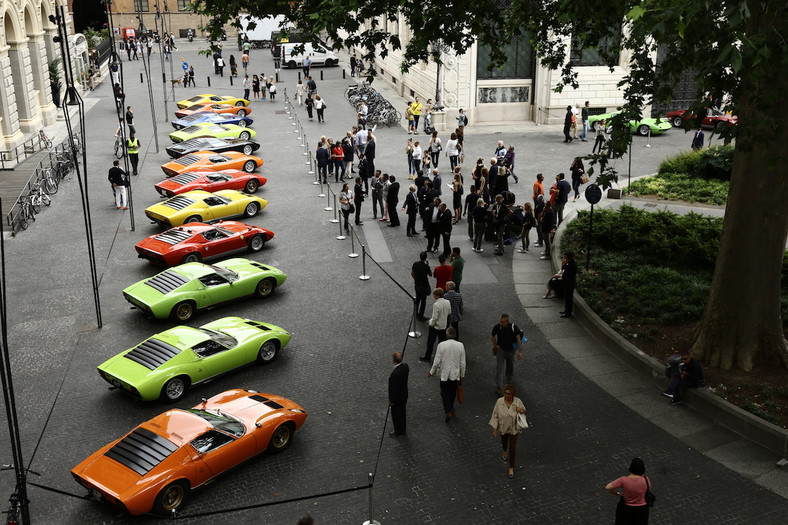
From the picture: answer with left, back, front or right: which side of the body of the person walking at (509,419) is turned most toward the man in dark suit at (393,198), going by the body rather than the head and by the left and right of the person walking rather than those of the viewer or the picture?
back

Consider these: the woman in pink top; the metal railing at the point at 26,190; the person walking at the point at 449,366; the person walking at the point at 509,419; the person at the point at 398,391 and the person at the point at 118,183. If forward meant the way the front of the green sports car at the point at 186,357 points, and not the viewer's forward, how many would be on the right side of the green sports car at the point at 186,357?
4

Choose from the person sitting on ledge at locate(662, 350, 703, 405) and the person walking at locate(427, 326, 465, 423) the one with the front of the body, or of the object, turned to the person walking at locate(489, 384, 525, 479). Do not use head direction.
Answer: the person sitting on ledge

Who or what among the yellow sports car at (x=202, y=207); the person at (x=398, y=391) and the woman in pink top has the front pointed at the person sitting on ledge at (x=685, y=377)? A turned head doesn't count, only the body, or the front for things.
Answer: the woman in pink top

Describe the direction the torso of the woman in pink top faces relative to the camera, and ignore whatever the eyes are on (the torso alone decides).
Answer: away from the camera

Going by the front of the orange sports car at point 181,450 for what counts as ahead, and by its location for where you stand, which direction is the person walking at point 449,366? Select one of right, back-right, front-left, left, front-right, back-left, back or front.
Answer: front-right

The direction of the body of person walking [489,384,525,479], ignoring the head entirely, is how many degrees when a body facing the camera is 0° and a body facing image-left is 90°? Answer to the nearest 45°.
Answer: approximately 0°

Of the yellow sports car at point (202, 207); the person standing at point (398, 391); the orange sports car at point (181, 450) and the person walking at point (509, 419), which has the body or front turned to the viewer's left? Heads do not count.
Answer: the person standing at point (398, 391)

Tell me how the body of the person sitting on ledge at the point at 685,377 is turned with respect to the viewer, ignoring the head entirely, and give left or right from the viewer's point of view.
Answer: facing the viewer and to the left of the viewer

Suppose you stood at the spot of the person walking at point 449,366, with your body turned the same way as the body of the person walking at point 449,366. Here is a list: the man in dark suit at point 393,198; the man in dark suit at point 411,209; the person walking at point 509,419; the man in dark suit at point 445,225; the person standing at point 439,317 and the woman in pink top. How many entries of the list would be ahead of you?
4

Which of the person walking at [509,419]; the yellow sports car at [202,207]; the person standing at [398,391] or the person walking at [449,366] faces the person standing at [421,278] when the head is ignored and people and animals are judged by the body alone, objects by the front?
the person walking at [449,366]

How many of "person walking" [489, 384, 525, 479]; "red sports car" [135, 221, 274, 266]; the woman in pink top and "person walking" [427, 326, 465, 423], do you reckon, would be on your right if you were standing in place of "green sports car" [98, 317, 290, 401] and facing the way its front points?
3

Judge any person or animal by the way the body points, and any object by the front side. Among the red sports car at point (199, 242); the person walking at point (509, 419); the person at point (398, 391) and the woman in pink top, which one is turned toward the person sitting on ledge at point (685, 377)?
the woman in pink top

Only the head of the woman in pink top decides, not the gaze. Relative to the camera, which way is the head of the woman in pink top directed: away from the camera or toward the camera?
away from the camera

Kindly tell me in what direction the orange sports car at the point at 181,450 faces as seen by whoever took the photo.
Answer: facing away from the viewer and to the right of the viewer

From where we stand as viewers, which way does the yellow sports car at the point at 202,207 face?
facing away from the viewer and to the right of the viewer
